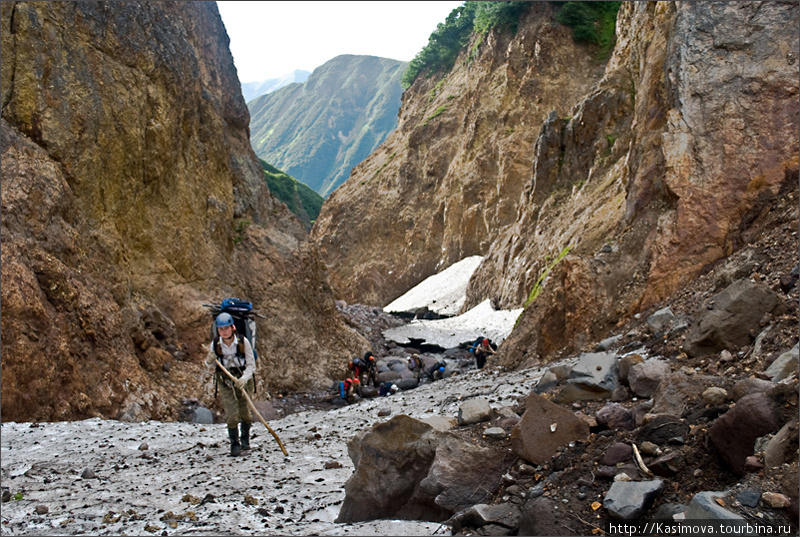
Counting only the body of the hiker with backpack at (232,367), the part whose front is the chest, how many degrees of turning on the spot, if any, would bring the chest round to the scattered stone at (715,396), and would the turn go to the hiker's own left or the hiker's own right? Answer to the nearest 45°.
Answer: approximately 45° to the hiker's own left

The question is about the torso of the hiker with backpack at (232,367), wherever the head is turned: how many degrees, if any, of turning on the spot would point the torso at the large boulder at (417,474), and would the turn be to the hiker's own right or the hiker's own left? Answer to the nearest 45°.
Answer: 0° — they already face it

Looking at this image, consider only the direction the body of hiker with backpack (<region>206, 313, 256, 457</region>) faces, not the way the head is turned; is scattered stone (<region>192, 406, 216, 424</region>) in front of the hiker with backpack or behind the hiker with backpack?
behind

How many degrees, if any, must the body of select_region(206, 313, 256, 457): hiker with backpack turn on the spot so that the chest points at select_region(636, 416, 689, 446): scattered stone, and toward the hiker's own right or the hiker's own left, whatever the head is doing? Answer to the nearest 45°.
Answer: approximately 45° to the hiker's own left

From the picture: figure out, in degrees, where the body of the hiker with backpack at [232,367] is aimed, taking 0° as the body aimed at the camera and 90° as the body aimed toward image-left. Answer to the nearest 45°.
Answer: approximately 0°

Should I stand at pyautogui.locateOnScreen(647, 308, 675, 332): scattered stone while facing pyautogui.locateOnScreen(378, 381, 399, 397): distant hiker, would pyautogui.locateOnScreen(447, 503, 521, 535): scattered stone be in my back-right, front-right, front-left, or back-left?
back-left

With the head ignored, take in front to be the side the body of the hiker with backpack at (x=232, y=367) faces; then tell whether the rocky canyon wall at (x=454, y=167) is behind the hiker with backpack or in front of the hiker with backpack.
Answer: behind
